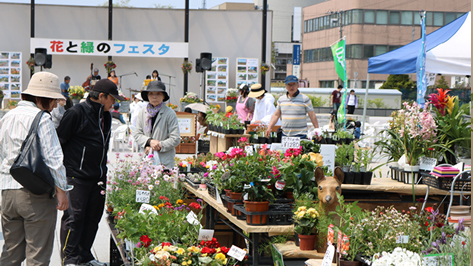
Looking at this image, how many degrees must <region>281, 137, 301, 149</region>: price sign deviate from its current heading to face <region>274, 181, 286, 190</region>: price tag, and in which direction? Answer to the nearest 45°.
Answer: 0° — it already faces it

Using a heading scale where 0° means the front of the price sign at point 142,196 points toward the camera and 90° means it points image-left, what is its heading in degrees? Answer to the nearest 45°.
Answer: approximately 0°

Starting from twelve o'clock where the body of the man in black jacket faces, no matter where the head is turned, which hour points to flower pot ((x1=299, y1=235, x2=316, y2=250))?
The flower pot is roughly at 12 o'clock from the man in black jacket.

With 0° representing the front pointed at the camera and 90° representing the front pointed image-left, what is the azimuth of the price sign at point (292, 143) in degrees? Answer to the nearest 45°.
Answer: approximately 0°

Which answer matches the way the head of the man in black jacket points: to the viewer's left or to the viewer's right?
to the viewer's right

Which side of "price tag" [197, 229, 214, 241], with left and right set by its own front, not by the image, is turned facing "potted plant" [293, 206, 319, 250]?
left

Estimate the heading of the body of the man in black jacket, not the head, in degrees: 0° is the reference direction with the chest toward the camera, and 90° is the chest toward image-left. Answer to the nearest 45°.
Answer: approximately 315°

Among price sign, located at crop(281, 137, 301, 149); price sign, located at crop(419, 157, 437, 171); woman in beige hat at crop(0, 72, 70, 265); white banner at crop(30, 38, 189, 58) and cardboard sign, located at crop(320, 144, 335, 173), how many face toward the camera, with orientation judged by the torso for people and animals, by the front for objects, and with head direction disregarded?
4

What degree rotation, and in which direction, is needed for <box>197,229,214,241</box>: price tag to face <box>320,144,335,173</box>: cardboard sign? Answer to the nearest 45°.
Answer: approximately 135° to its left
